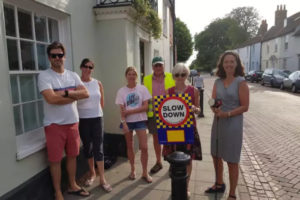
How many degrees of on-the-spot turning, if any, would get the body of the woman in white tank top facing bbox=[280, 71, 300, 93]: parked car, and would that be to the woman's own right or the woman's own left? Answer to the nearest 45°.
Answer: approximately 135° to the woman's own left

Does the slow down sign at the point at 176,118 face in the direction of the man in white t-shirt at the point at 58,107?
no

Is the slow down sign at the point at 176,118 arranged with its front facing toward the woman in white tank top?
no

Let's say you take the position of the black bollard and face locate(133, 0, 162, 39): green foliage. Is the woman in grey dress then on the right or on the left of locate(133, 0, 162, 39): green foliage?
right

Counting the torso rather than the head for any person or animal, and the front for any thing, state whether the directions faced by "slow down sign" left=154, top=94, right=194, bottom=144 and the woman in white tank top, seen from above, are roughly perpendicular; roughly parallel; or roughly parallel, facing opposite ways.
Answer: roughly parallel

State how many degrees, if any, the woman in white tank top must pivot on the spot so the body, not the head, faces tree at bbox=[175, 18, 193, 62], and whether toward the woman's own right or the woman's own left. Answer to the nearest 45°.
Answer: approximately 135° to the woman's own left

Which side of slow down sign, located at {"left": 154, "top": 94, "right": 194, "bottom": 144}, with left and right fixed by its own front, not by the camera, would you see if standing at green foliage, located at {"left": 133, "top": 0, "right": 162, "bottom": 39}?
back

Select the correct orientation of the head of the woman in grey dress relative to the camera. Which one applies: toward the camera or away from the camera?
toward the camera

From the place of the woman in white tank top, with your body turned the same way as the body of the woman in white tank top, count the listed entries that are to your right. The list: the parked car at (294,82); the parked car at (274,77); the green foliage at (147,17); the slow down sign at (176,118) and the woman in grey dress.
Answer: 0

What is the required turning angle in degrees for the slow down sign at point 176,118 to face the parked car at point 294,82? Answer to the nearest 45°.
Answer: approximately 135° to its left

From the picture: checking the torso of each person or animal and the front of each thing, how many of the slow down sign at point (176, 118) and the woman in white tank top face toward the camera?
2

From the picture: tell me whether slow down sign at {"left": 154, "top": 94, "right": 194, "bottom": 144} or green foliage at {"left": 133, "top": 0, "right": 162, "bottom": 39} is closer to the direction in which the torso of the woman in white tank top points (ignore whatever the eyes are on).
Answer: the slow down sign

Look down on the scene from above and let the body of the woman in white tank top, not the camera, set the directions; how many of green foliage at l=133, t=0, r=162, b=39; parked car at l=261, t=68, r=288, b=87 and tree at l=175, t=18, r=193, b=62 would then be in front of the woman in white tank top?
0

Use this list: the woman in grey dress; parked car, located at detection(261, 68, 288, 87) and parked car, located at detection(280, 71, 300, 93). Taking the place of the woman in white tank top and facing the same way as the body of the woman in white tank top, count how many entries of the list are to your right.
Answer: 0

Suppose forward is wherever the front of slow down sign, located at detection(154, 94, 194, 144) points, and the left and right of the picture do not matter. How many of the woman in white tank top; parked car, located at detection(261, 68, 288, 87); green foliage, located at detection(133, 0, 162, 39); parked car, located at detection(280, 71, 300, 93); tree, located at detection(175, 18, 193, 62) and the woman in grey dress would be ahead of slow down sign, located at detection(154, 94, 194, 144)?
0

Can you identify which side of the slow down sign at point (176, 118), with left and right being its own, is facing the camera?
front

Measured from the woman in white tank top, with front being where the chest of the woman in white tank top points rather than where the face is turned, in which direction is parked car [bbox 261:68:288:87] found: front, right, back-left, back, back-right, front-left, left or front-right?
back-left

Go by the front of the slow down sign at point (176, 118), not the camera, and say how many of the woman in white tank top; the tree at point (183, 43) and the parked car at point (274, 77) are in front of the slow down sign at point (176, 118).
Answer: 0

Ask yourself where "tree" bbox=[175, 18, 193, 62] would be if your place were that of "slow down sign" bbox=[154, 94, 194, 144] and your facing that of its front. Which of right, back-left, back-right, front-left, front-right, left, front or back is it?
back

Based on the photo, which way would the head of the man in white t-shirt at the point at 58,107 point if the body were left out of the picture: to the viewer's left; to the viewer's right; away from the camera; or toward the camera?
toward the camera

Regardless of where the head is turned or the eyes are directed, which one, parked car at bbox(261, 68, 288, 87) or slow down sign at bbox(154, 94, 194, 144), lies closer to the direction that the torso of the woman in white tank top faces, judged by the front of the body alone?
the slow down sign

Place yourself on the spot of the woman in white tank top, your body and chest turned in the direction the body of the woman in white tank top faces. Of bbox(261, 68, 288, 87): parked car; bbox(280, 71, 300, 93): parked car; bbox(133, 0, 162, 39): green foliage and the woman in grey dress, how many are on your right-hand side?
0
